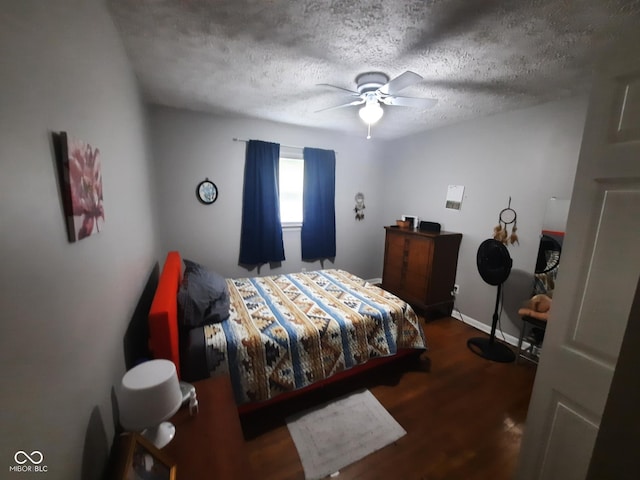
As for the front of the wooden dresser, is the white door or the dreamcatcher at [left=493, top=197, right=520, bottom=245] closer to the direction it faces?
the white door

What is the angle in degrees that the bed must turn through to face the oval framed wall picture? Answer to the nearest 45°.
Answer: approximately 90° to its left

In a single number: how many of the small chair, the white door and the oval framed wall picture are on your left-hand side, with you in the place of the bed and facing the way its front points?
1

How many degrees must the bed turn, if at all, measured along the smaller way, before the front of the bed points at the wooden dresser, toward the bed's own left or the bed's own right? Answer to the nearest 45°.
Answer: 0° — it already faces it

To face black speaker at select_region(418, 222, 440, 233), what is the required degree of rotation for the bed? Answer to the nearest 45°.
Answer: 0° — it already faces it

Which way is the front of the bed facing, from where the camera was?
facing away from the viewer and to the right of the viewer

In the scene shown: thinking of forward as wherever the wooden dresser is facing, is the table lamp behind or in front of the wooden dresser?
in front

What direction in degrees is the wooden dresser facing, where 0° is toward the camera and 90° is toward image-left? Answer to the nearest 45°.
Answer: approximately 45°

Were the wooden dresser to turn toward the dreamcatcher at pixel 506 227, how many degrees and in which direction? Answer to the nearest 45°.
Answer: approximately 135° to its left

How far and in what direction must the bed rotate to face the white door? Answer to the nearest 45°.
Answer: approximately 90° to its right

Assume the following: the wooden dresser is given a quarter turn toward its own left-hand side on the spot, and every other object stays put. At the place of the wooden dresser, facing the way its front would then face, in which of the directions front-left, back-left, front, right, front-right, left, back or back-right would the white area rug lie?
front-right

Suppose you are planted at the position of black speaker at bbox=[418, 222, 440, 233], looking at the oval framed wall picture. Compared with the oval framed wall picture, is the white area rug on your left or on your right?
left

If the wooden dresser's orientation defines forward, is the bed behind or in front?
in front
